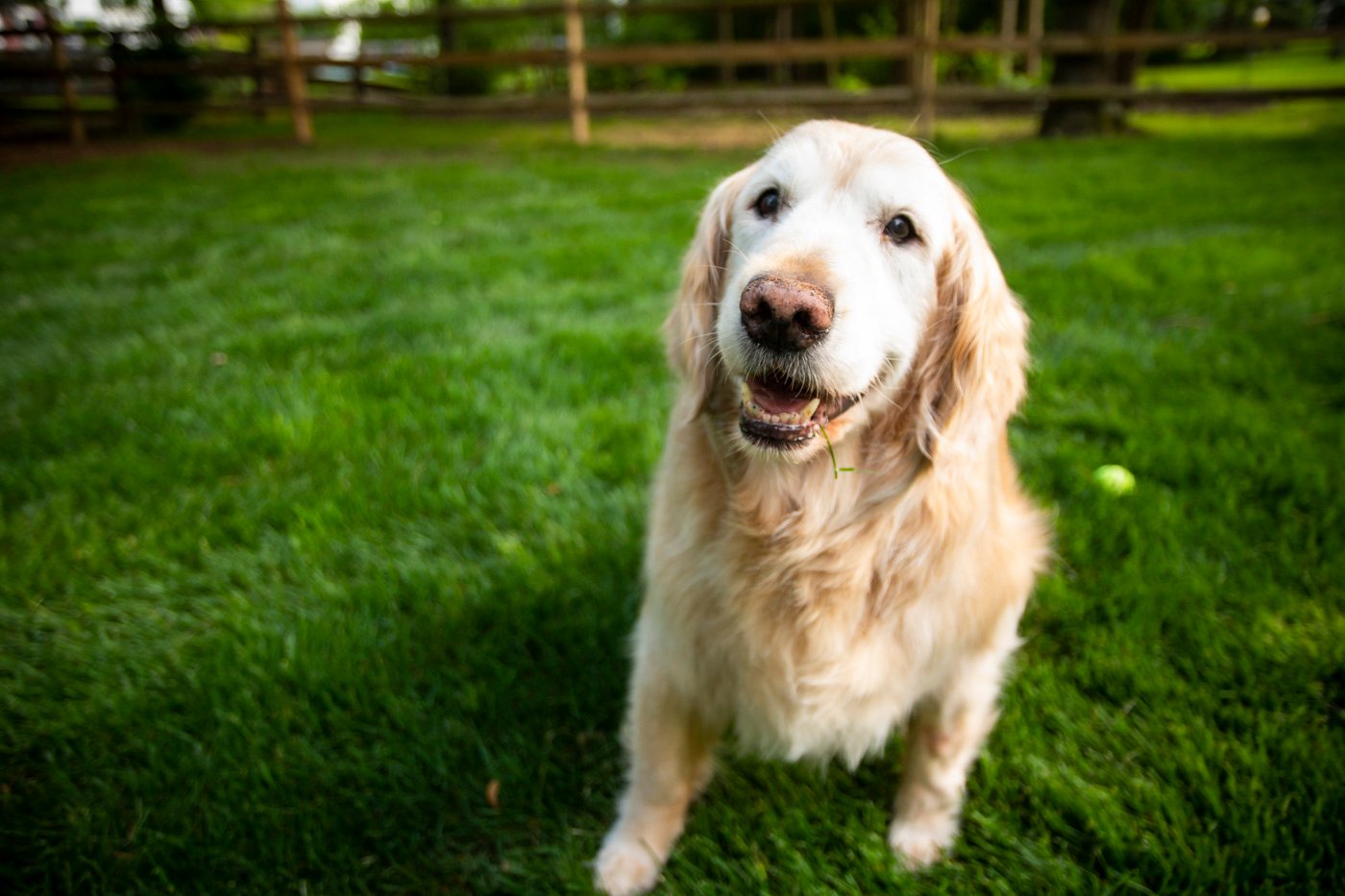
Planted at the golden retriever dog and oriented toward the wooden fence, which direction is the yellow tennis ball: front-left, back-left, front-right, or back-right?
front-right

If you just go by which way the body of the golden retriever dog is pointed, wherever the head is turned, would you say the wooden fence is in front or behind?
behind

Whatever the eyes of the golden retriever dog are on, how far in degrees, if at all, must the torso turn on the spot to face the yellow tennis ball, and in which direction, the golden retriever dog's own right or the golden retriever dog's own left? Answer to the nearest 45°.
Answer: approximately 135° to the golden retriever dog's own left

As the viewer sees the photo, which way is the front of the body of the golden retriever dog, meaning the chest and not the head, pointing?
toward the camera

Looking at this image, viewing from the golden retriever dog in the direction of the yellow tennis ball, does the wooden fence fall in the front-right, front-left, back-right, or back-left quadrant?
front-left
